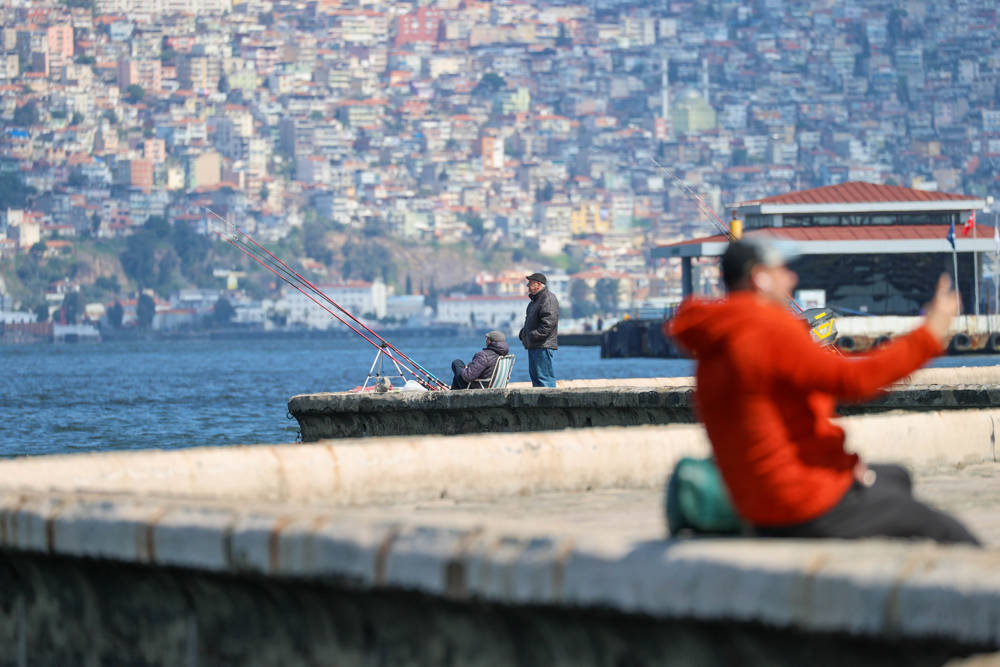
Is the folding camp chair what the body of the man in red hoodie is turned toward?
no

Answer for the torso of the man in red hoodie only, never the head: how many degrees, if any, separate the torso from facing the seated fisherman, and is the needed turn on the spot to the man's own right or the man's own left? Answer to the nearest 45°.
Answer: approximately 90° to the man's own left

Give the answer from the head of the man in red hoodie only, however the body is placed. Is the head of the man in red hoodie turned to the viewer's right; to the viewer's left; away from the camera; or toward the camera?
to the viewer's right

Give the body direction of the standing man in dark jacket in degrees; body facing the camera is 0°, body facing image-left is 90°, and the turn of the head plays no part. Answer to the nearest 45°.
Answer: approximately 90°

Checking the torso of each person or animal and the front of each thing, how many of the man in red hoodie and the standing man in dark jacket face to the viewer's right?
1

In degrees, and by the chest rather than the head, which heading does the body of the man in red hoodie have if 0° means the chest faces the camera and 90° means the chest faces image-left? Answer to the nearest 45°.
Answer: approximately 270°

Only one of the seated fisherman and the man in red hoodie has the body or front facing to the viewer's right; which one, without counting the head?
the man in red hoodie

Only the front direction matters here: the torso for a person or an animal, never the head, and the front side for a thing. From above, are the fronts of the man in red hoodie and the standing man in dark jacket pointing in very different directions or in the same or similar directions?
very different directions

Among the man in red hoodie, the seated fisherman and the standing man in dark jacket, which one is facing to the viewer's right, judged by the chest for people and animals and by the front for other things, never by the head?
the man in red hoodie
